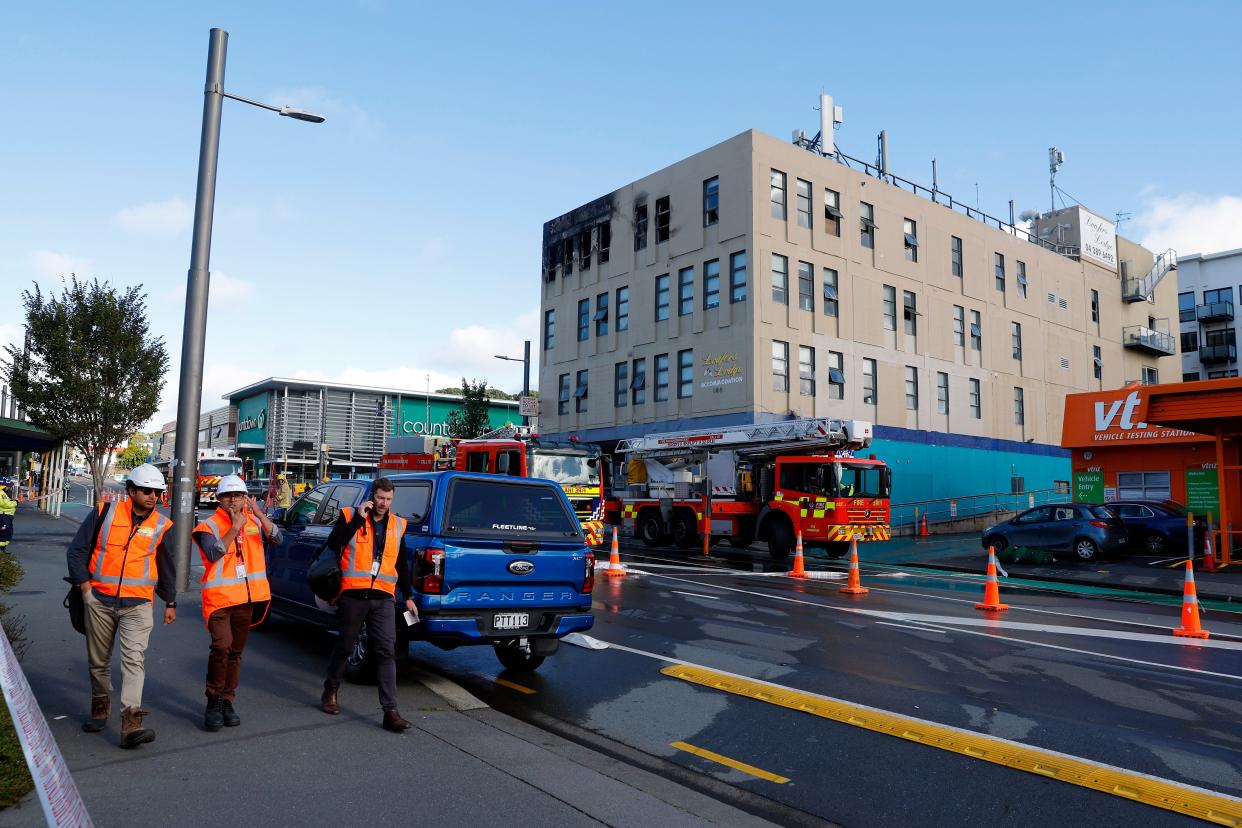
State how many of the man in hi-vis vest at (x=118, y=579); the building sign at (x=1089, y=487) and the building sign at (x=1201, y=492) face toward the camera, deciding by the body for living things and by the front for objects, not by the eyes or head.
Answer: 3

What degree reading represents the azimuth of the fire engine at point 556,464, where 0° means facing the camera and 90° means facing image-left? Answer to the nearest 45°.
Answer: approximately 315°

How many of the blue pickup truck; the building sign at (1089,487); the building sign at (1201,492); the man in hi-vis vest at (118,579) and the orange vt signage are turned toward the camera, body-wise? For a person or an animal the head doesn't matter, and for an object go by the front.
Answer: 4

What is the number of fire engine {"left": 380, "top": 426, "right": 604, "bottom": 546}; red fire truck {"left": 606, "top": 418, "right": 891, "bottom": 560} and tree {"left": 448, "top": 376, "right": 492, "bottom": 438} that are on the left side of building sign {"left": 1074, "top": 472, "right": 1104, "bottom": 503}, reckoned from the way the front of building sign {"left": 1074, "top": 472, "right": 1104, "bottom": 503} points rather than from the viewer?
0

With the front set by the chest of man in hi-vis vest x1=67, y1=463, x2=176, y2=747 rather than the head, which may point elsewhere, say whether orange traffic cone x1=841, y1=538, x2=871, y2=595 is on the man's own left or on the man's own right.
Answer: on the man's own left

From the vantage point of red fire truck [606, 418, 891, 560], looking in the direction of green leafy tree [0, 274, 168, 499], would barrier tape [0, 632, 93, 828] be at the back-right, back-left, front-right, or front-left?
front-left

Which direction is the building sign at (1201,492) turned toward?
toward the camera

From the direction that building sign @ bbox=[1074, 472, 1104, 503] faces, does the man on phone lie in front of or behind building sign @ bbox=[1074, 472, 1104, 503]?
in front

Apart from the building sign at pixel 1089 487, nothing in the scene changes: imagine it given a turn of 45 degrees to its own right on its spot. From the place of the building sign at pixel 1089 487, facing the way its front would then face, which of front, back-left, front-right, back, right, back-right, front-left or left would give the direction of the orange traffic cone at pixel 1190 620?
front-left

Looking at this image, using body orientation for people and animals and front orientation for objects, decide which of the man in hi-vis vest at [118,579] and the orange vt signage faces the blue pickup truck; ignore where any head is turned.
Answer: the orange vt signage

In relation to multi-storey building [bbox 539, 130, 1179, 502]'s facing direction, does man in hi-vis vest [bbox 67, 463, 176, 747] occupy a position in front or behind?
in front

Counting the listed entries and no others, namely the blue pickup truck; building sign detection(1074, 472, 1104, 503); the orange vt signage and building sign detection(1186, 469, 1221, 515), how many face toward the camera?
3

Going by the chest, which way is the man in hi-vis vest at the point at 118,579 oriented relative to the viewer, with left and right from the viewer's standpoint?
facing the viewer

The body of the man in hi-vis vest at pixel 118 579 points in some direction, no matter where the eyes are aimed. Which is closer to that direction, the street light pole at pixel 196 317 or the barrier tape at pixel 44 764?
the barrier tape

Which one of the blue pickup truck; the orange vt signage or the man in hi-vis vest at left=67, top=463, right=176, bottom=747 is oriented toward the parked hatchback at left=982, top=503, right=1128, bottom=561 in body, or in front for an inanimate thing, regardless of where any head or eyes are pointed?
the orange vt signage

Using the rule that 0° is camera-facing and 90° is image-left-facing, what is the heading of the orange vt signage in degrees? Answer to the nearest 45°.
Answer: approximately 0°

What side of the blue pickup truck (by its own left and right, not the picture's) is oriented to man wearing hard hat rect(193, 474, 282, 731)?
left

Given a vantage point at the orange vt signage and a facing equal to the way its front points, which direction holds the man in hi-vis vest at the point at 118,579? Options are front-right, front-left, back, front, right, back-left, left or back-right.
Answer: front

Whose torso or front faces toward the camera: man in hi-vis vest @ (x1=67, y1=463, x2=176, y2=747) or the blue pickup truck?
the man in hi-vis vest

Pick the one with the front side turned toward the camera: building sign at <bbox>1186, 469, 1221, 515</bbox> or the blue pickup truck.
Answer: the building sign

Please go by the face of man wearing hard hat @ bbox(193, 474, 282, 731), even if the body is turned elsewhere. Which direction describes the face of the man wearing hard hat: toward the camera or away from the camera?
toward the camera
